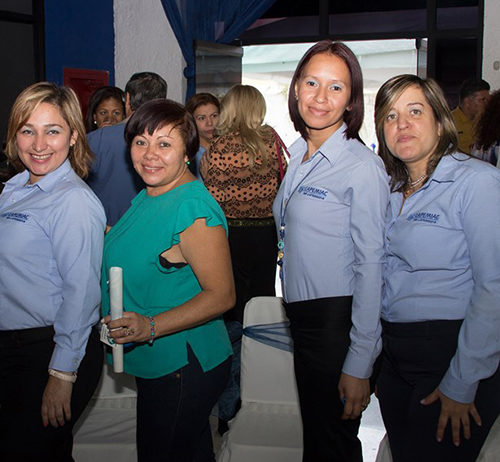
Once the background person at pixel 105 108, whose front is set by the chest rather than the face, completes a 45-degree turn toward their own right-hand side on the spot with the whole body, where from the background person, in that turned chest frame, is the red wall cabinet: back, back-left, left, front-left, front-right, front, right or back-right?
back-right

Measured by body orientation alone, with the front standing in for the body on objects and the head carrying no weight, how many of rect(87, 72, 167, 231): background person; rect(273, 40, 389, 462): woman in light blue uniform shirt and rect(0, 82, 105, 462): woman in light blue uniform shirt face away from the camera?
1

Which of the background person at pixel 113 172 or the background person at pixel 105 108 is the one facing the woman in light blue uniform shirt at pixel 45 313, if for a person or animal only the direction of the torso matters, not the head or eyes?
the background person at pixel 105 108

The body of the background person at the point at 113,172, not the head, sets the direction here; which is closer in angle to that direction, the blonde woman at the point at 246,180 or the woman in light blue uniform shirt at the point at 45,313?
the blonde woman

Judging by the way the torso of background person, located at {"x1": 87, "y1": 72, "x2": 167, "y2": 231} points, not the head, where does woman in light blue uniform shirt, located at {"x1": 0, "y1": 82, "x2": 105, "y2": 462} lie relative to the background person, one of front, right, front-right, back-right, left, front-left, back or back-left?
back

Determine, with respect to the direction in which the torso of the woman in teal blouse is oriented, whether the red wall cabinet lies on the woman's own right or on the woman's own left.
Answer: on the woman's own right

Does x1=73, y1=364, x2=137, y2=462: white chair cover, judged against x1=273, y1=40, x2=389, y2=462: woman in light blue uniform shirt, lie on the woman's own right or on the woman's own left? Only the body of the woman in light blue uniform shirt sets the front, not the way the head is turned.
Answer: on the woman's own right

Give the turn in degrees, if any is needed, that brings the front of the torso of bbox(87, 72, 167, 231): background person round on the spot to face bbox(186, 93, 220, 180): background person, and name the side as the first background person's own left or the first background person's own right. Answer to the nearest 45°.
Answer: approximately 45° to the first background person's own right

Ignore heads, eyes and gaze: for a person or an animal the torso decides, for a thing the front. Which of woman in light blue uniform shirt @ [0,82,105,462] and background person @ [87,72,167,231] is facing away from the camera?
the background person
